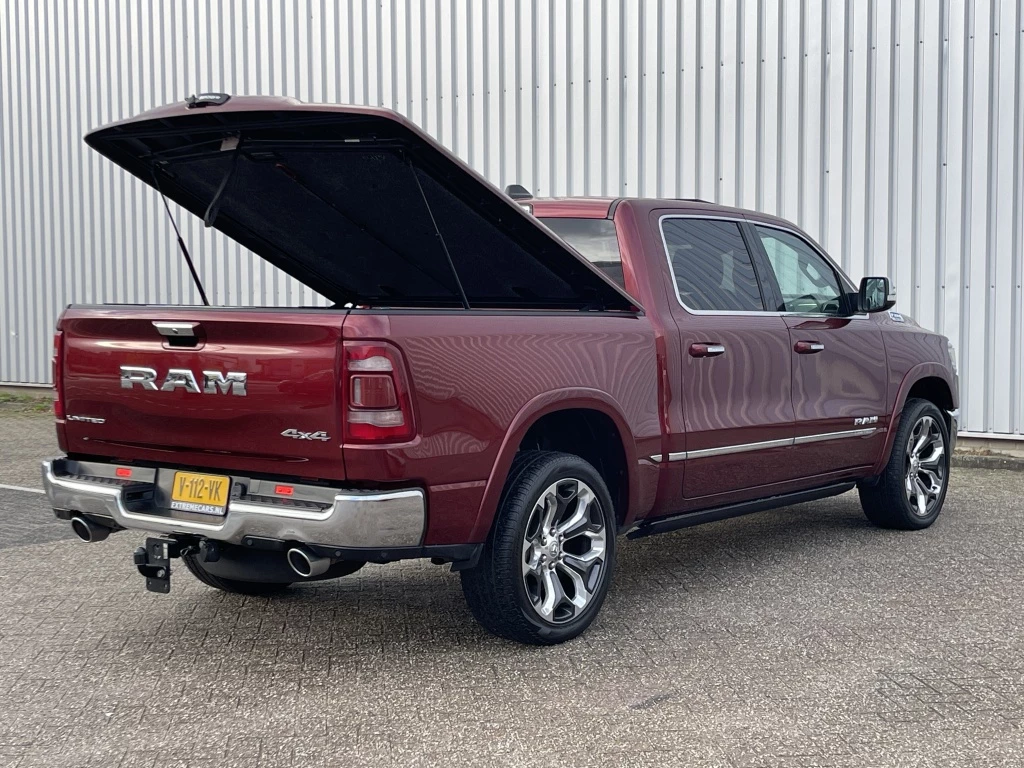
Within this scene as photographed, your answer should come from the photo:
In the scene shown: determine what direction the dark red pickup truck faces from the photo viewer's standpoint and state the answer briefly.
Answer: facing away from the viewer and to the right of the viewer
